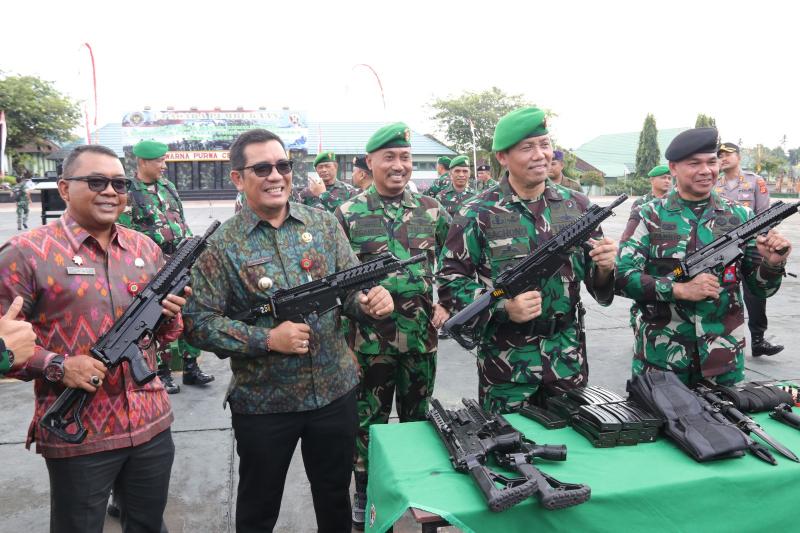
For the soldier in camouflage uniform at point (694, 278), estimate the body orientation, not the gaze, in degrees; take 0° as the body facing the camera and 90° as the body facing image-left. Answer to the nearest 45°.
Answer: approximately 315°

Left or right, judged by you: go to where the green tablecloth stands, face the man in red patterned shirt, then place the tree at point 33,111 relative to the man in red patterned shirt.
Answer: right

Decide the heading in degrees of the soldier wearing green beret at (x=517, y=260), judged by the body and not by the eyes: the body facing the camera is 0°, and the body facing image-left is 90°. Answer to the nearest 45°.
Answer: approximately 315°

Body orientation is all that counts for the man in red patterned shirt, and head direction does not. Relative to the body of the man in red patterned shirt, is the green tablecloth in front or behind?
in front

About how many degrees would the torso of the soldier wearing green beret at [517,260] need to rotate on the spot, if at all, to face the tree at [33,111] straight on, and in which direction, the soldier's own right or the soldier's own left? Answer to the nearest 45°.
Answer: approximately 180°

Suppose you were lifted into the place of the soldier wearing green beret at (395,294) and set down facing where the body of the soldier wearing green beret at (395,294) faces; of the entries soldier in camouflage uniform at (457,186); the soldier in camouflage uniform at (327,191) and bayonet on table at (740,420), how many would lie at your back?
2

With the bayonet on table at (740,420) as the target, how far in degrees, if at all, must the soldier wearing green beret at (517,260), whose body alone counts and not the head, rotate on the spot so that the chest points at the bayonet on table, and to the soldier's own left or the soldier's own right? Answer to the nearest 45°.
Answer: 0° — they already face it

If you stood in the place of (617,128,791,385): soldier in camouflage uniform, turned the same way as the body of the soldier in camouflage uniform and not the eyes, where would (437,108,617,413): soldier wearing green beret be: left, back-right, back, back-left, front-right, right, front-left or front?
right
